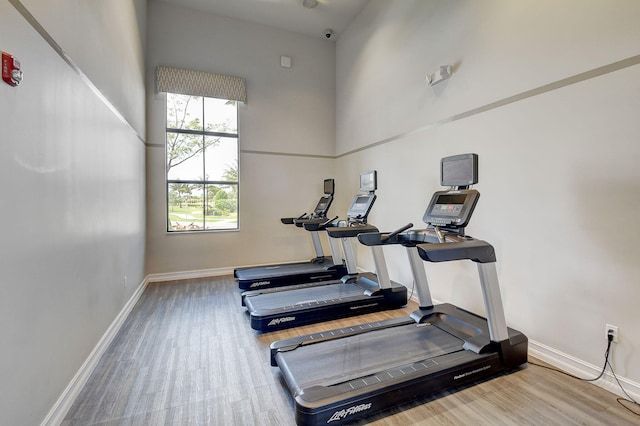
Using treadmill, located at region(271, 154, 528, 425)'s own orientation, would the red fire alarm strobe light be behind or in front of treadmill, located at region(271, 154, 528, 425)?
behind

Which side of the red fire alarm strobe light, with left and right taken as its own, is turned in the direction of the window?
left

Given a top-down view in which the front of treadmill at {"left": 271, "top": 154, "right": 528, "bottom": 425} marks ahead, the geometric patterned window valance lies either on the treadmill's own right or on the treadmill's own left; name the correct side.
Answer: on the treadmill's own left

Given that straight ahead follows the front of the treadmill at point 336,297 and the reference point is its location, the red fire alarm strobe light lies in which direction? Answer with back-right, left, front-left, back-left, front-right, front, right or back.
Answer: back

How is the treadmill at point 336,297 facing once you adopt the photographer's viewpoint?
facing away from the viewer and to the right of the viewer

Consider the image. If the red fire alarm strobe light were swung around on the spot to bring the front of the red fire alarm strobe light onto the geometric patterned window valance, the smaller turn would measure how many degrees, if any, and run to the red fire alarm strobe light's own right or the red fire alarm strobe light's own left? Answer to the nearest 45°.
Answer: approximately 90° to the red fire alarm strobe light's own left

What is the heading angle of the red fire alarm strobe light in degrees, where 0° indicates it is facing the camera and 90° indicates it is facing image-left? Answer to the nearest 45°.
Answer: approximately 315°
